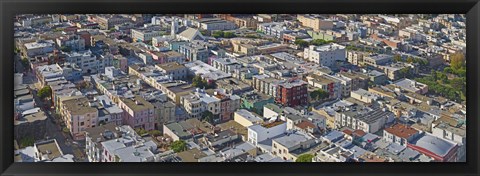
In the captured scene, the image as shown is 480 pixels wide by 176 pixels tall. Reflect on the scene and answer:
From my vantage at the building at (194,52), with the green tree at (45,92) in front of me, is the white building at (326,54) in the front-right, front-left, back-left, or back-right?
back-left

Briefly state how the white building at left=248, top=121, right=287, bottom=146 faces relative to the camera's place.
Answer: facing the viewer and to the left of the viewer

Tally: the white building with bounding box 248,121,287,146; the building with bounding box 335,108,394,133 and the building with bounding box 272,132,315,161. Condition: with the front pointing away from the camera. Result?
0

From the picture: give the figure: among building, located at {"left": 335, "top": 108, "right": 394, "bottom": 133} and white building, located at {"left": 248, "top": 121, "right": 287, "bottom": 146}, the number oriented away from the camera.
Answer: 0

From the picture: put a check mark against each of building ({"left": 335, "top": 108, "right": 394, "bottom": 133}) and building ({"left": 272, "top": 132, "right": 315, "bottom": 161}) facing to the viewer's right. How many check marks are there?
0

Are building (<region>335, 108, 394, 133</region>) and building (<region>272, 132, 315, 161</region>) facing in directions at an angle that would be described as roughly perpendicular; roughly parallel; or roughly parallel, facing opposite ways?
roughly parallel

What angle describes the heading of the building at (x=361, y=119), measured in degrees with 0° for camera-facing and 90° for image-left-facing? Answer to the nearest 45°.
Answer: approximately 45°
